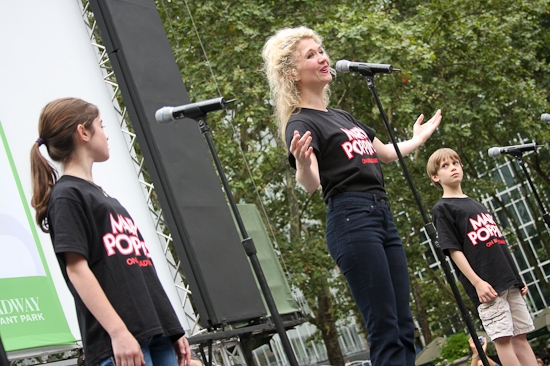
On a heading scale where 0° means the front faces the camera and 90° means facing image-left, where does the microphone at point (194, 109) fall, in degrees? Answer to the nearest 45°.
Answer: approximately 90°

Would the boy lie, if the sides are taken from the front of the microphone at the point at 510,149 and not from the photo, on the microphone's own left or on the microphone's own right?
on the microphone's own left

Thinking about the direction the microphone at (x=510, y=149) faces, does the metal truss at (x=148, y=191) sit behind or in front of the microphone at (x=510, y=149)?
in front

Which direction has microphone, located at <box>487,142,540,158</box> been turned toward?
to the viewer's left

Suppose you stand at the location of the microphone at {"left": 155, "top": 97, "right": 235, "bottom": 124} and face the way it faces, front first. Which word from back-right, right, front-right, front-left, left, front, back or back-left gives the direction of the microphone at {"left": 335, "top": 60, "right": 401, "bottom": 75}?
back-right

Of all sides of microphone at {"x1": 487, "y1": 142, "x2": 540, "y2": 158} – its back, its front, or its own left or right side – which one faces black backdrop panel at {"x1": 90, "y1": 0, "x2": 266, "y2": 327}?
front

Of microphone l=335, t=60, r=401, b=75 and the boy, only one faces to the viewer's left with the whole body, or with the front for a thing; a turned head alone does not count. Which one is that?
the microphone

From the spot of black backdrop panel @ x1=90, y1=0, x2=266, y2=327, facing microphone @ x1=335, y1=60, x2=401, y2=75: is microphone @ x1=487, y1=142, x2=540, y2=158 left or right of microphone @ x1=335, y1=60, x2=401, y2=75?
left

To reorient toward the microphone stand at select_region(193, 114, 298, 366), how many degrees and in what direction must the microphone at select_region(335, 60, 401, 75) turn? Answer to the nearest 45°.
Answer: approximately 45° to its left
